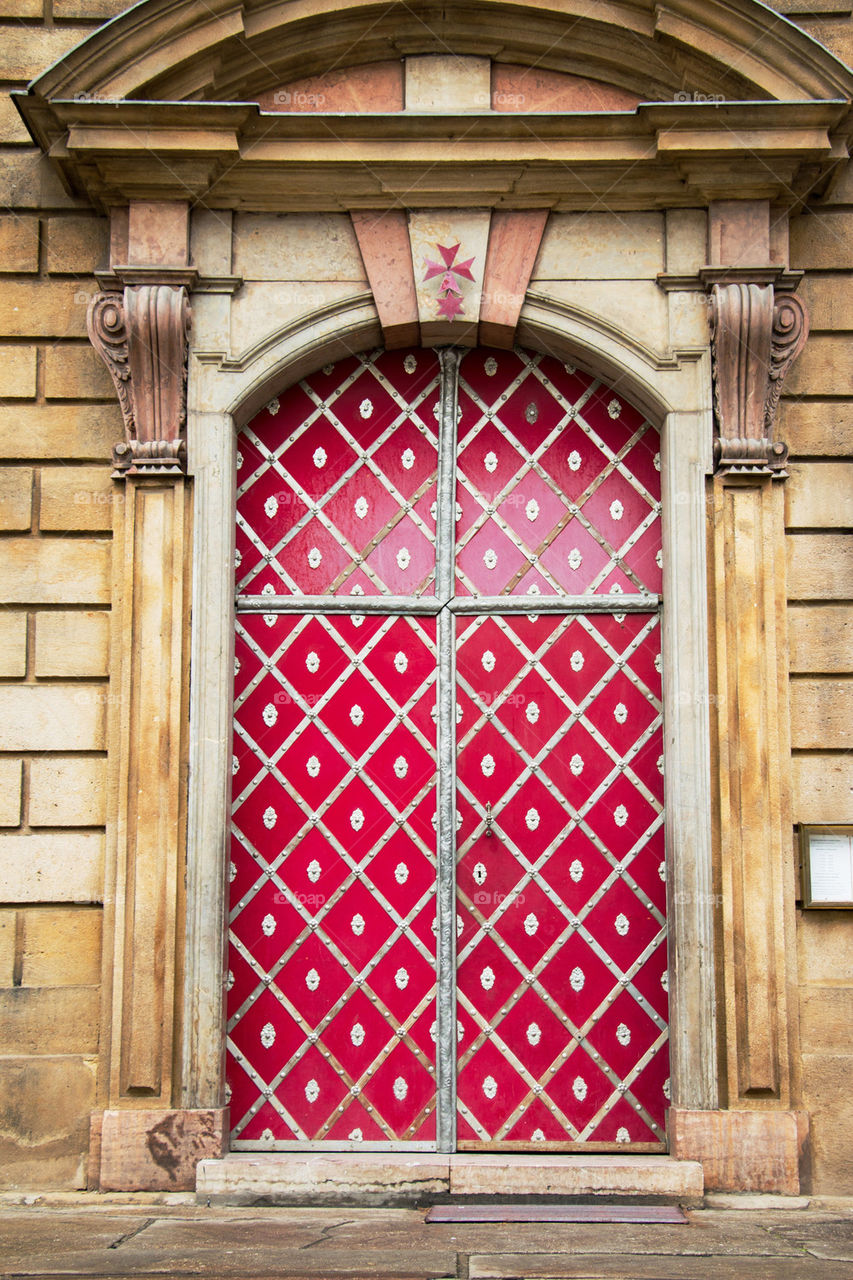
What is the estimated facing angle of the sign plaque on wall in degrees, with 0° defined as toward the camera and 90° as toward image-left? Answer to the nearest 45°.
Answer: approximately 0°
